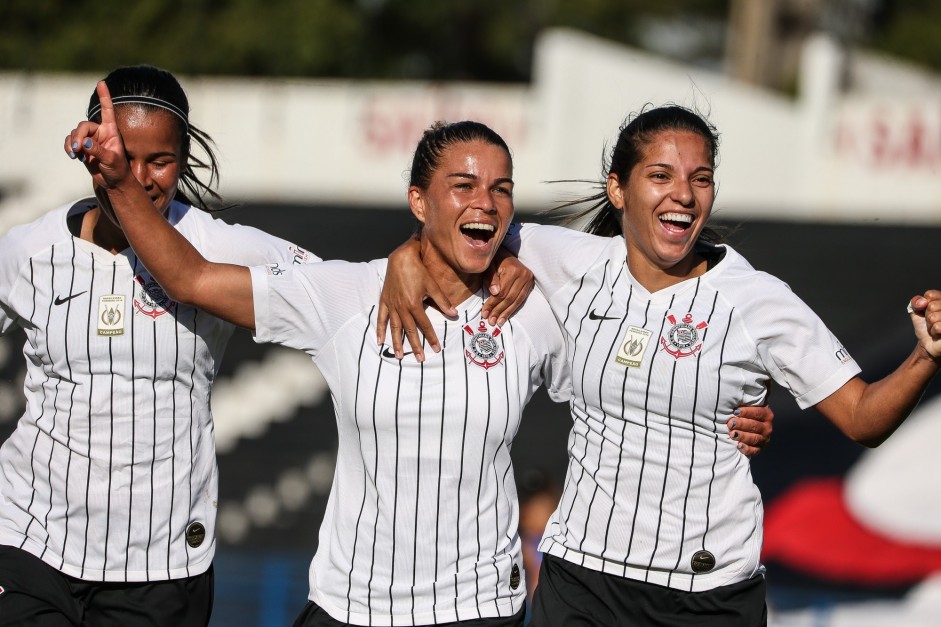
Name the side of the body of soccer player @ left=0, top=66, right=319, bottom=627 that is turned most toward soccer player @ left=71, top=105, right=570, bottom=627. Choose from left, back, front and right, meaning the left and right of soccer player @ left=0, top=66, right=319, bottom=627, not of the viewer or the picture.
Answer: left

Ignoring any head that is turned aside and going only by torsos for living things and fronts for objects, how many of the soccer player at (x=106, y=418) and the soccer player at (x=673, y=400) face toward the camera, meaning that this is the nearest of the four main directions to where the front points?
2

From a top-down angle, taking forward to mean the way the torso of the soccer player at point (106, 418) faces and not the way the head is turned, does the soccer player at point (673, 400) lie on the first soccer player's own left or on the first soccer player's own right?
on the first soccer player's own left

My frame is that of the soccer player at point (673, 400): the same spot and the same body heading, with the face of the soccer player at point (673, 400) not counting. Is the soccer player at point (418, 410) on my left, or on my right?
on my right

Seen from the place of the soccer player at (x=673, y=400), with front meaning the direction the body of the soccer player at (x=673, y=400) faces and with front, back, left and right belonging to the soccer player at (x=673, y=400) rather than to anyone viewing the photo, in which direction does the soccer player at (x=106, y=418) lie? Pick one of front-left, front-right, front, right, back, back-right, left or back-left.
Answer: right

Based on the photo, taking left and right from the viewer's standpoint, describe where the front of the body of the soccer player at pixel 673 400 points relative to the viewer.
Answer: facing the viewer
